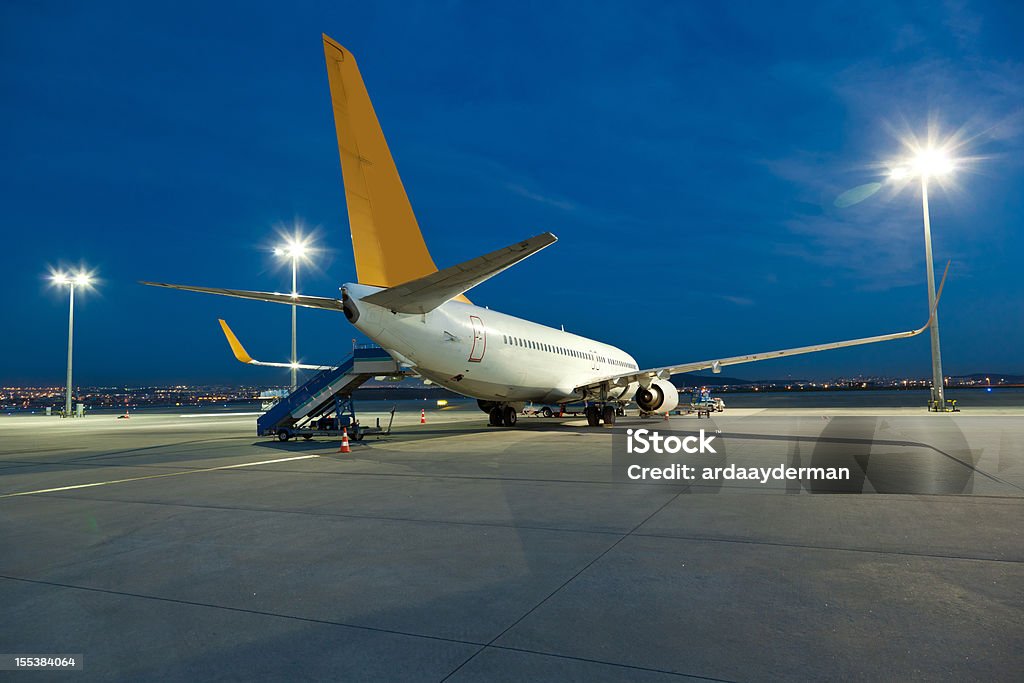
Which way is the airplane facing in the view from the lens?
facing away from the viewer and to the right of the viewer

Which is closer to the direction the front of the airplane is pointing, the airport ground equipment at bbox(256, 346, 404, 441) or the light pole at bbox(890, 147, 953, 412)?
the light pole

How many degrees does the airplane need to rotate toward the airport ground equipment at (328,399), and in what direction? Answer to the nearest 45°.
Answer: approximately 90° to its left
